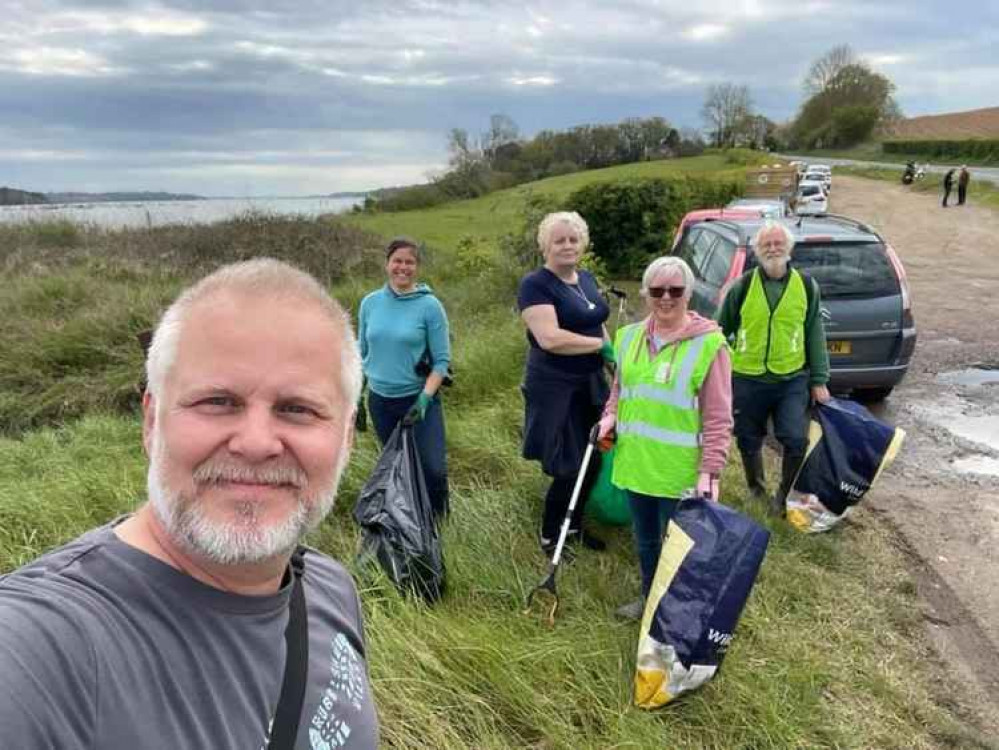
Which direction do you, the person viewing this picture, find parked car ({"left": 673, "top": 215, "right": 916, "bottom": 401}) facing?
facing away from the viewer and to the left of the viewer

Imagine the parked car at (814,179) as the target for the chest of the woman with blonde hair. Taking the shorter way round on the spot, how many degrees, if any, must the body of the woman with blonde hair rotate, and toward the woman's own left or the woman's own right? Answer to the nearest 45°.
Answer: approximately 135° to the woman's own left

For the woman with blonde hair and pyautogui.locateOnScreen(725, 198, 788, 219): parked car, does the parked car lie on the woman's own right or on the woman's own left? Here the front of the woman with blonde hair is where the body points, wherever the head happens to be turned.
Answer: on the woman's own left

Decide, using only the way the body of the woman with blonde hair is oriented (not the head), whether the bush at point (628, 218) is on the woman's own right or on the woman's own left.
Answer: on the woman's own left

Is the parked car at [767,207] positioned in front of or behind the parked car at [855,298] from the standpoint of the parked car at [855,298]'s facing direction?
in front

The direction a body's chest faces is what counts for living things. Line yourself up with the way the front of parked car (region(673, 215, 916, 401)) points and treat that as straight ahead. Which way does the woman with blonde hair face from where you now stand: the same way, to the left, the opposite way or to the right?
the opposite way

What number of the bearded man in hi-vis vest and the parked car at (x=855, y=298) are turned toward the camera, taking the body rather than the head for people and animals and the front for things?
1

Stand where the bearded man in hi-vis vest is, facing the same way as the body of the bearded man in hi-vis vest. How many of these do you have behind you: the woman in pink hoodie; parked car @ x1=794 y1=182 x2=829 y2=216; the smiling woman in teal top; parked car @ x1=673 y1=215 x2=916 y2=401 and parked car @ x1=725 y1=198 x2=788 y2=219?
3

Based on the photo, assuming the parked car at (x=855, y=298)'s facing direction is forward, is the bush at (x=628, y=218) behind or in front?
in front

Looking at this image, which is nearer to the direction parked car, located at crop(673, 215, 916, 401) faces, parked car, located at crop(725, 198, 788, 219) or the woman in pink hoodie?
the parked car

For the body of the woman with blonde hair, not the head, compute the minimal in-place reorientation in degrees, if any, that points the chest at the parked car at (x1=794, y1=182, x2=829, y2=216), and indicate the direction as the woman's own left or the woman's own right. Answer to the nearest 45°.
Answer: approximately 135° to the woman's own left

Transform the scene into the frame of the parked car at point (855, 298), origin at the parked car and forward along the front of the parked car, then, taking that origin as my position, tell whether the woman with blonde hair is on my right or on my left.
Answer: on my left

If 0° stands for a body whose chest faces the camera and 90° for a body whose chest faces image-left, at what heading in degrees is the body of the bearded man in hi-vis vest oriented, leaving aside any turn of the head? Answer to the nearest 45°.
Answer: approximately 0°
